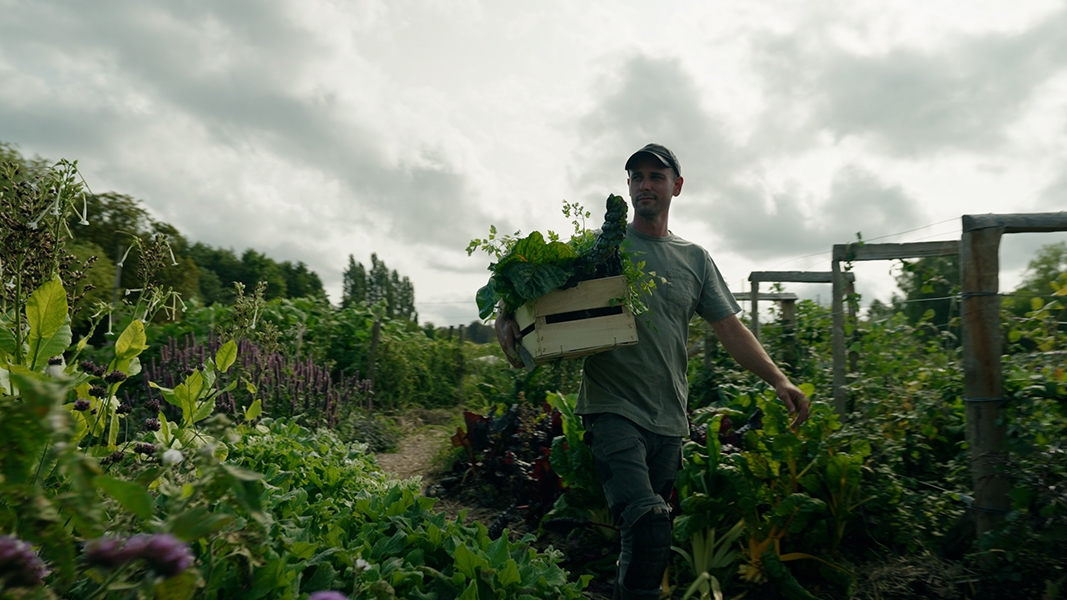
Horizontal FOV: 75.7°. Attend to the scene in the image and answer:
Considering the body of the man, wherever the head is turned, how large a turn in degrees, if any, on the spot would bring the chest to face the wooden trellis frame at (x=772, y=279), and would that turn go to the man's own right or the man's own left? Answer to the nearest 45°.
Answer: approximately 180°

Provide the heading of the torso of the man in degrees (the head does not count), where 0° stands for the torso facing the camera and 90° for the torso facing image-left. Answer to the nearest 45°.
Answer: approximately 0°

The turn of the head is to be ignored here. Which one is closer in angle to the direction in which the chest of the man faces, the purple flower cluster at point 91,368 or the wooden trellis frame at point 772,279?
the purple flower cluster

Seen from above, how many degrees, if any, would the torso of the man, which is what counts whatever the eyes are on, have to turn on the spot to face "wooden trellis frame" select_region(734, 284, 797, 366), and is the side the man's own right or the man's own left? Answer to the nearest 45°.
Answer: approximately 180°

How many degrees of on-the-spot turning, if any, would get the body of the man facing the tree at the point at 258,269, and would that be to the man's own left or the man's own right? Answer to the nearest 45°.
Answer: approximately 135° to the man's own right

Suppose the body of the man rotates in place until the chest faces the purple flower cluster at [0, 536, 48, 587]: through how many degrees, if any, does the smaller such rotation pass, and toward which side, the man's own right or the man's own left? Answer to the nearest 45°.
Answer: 0° — they already face it

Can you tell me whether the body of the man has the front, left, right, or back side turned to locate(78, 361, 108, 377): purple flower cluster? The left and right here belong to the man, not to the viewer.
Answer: front

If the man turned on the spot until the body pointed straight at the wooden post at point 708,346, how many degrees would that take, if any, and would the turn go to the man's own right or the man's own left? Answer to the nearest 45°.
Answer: approximately 180°

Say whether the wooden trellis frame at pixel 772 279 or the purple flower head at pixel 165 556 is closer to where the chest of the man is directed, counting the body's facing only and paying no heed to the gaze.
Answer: the purple flower head

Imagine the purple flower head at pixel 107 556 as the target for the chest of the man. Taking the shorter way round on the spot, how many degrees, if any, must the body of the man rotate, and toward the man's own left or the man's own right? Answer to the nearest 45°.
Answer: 0° — they already face it

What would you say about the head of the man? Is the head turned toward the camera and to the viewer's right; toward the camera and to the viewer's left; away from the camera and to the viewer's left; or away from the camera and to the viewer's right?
toward the camera and to the viewer's left
